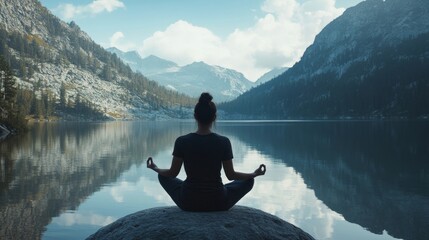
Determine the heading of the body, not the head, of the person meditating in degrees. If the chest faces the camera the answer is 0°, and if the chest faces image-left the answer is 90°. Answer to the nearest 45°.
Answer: approximately 180°

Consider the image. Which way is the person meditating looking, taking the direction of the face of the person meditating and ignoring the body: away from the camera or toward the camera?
away from the camera
